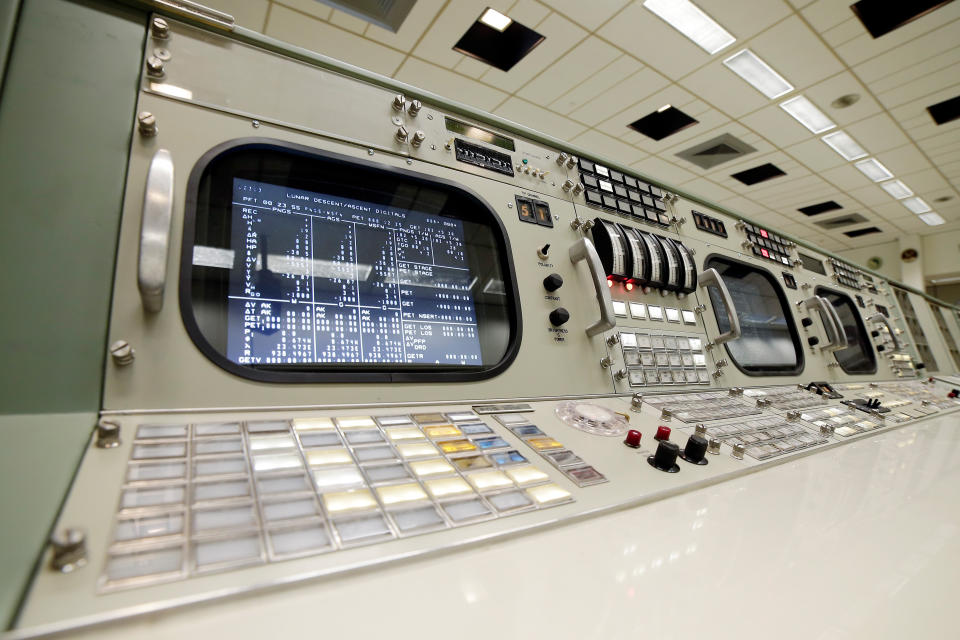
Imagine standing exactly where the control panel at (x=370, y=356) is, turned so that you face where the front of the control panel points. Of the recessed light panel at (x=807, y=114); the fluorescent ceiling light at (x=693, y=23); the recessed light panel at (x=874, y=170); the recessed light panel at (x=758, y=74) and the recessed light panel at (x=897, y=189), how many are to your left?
5

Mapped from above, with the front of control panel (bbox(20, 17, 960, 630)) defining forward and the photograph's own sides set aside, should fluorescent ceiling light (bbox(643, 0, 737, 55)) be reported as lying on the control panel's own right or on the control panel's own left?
on the control panel's own left

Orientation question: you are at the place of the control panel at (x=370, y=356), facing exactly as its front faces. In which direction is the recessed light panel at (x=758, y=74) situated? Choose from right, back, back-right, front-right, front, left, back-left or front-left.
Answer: left

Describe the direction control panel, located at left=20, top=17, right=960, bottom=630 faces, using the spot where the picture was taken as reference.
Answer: facing the viewer and to the right of the viewer

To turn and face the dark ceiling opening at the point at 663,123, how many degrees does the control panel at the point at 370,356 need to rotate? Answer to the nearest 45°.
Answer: approximately 90° to its left

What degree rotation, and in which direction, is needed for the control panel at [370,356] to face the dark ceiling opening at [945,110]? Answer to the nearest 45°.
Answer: approximately 90° to its left

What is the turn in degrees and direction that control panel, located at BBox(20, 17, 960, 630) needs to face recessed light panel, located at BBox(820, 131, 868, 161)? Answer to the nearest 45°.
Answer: approximately 90° to its left

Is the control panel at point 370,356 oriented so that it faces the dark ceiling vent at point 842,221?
no

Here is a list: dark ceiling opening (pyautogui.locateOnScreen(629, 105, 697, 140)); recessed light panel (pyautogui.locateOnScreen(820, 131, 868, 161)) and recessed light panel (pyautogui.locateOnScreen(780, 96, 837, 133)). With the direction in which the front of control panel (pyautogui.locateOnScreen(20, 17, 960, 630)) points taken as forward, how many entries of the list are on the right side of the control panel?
0

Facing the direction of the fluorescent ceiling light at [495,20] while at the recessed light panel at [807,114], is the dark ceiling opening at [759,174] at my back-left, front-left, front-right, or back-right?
back-right

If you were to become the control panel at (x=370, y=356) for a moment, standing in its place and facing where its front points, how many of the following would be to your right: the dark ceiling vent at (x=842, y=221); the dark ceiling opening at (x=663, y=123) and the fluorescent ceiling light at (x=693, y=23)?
0

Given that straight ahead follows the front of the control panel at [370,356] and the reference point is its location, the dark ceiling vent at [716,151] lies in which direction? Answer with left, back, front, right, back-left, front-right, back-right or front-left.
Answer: left
